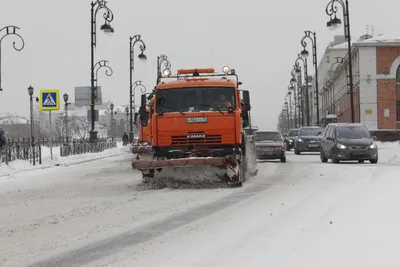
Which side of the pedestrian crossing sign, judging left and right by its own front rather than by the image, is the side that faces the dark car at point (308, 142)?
left

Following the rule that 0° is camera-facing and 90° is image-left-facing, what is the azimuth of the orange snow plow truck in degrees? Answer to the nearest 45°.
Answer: approximately 0°

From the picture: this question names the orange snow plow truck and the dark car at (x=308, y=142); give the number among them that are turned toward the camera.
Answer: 2

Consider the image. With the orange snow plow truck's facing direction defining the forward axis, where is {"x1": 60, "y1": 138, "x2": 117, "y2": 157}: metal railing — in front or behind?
behind

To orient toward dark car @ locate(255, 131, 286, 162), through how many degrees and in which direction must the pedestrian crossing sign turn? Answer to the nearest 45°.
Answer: approximately 90° to its left

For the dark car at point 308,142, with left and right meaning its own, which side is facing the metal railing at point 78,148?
right
